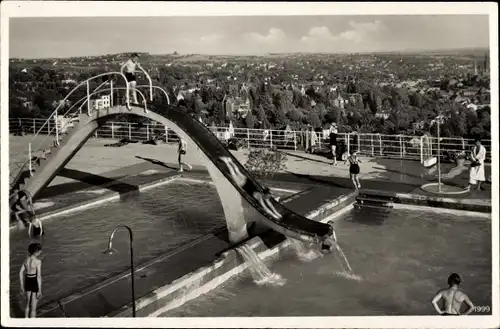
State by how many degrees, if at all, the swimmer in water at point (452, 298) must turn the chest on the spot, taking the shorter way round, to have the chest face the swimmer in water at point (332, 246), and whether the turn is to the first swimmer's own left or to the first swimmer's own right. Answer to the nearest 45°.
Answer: approximately 45° to the first swimmer's own left

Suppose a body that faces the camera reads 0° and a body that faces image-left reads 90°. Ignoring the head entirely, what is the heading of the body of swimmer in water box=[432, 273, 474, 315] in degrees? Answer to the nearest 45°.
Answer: approximately 180°

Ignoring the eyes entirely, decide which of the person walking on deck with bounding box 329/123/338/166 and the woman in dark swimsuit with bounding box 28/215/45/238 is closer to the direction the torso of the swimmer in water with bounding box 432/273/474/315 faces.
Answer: the person walking on deck

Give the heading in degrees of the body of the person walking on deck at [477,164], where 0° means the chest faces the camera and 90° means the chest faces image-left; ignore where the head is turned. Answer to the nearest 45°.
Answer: approximately 45°

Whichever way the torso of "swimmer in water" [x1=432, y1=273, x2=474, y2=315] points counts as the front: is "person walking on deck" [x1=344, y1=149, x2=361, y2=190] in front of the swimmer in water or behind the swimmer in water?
in front

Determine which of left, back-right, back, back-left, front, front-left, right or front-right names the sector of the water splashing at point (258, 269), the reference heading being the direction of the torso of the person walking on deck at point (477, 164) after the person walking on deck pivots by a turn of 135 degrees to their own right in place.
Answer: back-left
